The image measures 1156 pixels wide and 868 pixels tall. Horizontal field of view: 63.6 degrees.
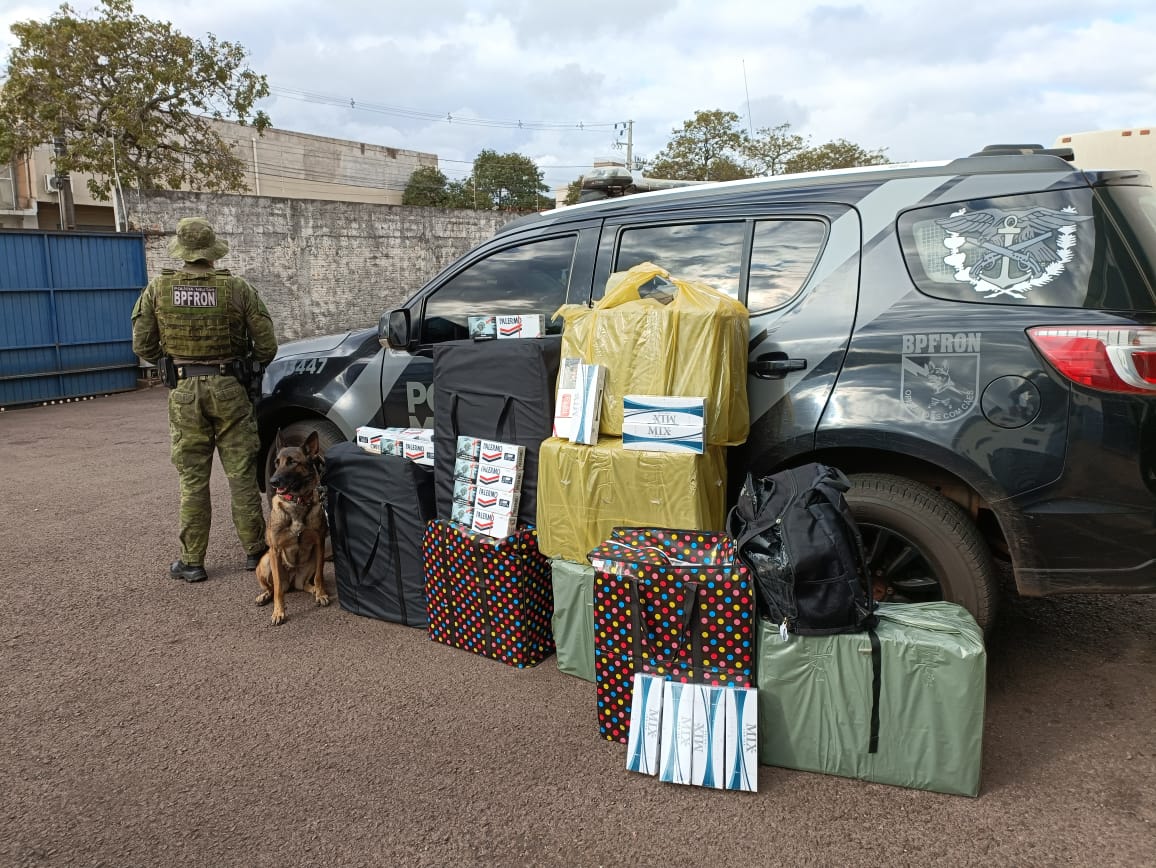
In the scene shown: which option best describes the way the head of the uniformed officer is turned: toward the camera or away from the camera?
away from the camera

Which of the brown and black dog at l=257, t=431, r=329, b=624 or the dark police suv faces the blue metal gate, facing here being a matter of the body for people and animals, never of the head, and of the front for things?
the dark police suv

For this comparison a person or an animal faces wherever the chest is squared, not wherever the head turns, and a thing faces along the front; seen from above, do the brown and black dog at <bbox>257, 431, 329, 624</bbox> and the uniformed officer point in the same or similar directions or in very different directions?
very different directions

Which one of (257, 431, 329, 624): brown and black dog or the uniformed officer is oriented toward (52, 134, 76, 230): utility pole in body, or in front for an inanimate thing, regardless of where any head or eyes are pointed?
the uniformed officer

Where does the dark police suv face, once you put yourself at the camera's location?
facing away from the viewer and to the left of the viewer

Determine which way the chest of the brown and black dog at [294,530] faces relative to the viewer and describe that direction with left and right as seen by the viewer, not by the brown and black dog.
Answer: facing the viewer

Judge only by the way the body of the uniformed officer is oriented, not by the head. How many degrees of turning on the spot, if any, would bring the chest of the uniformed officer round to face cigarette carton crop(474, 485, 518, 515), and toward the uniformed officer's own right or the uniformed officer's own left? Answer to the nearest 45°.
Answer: approximately 135° to the uniformed officer's own right

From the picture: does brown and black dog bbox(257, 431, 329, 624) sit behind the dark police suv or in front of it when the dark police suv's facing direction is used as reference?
in front

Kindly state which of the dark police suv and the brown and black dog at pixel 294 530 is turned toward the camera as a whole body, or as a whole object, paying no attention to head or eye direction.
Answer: the brown and black dog

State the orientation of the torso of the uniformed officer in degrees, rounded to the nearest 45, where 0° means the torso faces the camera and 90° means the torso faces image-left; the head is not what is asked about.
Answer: approximately 180°

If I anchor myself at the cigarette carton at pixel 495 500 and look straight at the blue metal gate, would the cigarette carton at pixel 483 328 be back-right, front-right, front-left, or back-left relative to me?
front-right

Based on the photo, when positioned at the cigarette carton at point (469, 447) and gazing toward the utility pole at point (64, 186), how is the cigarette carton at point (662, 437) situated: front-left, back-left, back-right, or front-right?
back-right

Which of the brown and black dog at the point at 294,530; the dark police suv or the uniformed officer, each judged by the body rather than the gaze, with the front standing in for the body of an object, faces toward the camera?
the brown and black dog
